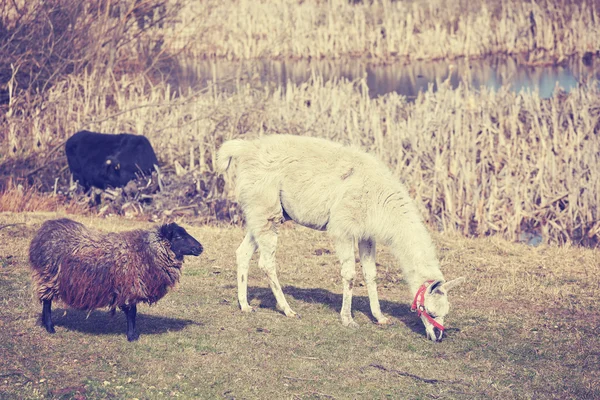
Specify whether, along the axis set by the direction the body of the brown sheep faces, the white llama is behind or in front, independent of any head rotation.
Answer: in front

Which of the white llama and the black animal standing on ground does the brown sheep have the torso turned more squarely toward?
the white llama

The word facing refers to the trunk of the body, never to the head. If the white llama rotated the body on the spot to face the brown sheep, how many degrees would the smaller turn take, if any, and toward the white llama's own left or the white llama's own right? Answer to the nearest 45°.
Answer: approximately 135° to the white llama's own right

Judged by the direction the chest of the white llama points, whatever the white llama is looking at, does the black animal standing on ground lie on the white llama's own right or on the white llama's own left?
on the white llama's own left

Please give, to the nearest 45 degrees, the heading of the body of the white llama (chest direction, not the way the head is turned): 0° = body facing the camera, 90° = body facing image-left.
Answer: approximately 270°

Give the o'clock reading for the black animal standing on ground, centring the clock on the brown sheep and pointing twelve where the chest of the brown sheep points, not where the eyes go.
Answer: The black animal standing on ground is roughly at 9 o'clock from the brown sheep.

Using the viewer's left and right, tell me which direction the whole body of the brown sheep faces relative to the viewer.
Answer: facing to the right of the viewer

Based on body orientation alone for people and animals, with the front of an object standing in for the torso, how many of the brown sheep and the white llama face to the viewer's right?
2
